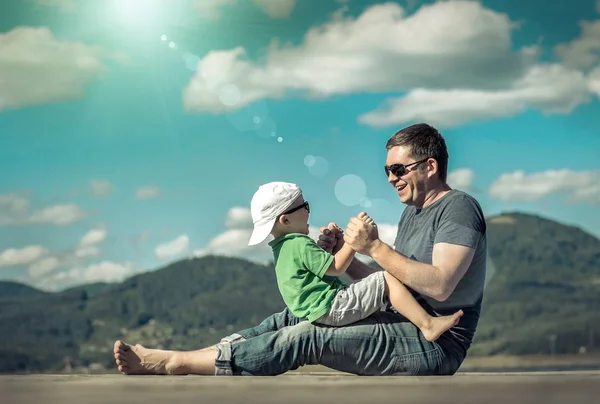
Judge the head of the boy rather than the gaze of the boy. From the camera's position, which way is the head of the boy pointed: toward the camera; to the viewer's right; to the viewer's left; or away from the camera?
to the viewer's right

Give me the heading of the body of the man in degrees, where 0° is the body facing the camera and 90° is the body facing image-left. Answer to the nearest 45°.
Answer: approximately 90°

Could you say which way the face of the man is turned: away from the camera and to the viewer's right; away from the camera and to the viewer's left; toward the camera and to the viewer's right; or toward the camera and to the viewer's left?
toward the camera and to the viewer's left

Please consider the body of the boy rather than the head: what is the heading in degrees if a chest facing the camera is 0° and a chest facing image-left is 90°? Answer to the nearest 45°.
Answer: approximately 270°
